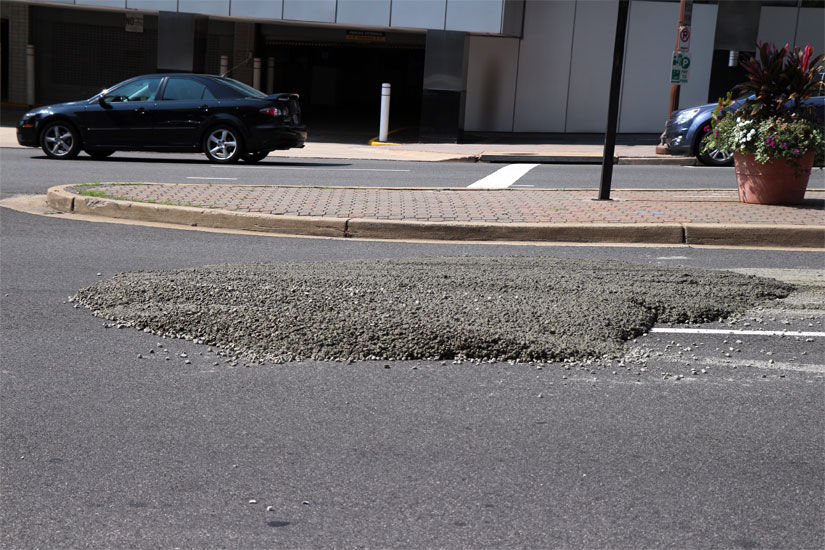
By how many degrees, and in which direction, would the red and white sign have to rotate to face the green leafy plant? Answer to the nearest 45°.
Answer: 0° — it already faces it

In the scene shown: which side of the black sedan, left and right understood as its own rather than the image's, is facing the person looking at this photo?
left

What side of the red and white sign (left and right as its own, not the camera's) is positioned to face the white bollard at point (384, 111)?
right

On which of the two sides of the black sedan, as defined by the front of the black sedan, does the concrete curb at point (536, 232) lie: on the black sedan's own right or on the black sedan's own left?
on the black sedan's own left

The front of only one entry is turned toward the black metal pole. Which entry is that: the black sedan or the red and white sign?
the red and white sign

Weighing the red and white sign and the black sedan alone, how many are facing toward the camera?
1

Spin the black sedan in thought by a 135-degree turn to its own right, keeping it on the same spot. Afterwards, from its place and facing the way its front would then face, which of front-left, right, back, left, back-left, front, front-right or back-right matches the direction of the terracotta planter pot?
right

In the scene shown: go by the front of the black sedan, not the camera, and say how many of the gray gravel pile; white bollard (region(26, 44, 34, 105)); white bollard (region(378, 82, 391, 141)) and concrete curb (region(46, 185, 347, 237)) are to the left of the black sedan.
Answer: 2

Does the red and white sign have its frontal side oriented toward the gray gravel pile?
yes

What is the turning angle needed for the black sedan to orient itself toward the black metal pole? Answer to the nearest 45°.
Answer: approximately 135° to its left

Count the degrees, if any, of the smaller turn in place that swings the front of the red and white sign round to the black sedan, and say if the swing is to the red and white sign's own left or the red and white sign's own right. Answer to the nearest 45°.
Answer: approximately 45° to the red and white sign's own right

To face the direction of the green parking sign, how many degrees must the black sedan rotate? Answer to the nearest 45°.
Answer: approximately 180°

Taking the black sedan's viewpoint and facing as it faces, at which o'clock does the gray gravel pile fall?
The gray gravel pile is roughly at 9 o'clock from the black sedan.

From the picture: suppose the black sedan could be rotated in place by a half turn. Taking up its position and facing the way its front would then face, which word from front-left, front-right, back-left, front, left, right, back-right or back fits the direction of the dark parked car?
front

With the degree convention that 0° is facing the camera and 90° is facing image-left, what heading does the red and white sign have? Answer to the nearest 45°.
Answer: approximately 0°
